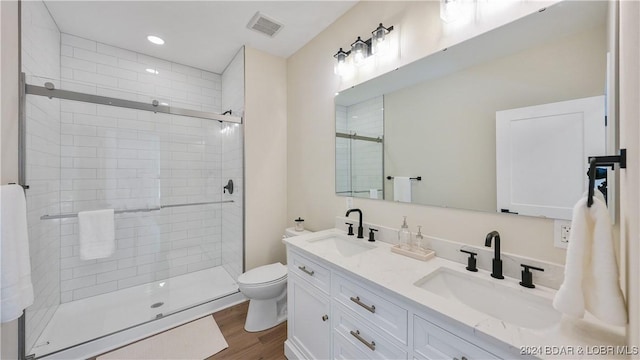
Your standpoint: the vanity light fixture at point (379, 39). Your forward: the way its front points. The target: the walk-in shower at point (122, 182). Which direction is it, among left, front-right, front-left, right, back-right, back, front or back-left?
front-right

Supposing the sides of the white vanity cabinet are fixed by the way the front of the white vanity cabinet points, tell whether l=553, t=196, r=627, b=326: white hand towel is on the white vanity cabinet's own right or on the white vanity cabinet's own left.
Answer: on the white vanity cabinet's own left

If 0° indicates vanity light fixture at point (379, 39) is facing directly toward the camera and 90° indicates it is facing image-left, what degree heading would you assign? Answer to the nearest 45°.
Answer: approximately 45°

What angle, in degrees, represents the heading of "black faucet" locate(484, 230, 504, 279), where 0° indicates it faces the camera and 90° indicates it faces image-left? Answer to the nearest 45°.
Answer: approximately 45°

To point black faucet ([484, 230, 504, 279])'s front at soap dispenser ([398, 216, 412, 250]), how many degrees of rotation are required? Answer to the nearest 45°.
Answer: approximately 45° to its right

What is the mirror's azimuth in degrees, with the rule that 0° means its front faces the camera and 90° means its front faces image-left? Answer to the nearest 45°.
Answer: approximately 45°

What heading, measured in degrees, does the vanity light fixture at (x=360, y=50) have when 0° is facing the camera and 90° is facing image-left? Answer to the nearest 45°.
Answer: approximately 45°
